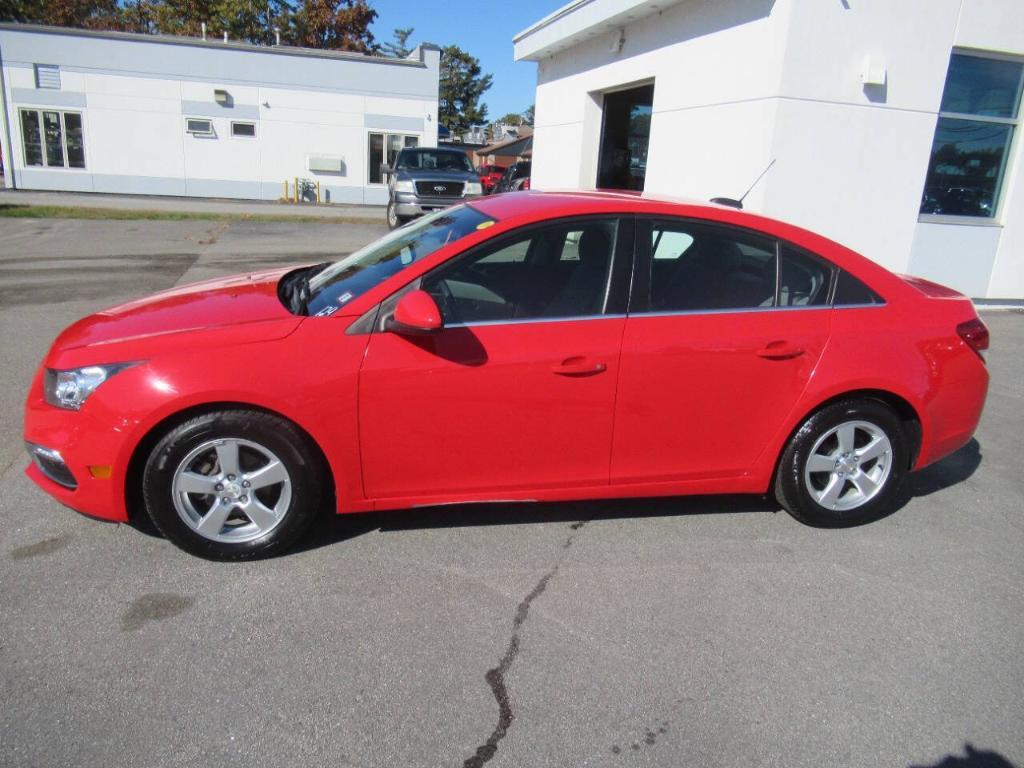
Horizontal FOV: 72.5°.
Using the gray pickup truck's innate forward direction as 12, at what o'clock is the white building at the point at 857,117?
The white building is roughly at 11 o'clock from the gray pickup truck.

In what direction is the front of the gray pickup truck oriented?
toward the camera

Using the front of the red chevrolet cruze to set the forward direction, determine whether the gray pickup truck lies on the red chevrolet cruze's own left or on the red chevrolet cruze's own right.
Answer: on the red chevrolet cruze's own right

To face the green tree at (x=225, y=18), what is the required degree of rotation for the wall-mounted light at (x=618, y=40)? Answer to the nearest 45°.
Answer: approximately 90° to its right

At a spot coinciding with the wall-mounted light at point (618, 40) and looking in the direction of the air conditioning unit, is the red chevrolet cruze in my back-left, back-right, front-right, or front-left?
back-left

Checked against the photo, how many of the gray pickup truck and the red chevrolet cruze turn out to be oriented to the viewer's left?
1

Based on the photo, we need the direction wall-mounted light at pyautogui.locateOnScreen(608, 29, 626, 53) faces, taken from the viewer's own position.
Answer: facing the viewer and to the left of the viewer

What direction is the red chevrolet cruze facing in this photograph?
to the viewer's left

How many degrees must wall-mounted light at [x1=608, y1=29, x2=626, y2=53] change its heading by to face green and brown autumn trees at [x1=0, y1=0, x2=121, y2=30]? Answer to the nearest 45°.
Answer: approximately 90° to its right

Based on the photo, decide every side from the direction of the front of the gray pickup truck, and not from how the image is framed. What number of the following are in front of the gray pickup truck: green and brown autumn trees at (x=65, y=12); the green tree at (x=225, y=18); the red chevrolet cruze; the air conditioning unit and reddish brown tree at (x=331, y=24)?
1

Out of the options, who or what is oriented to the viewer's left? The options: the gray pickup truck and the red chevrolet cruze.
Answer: the red chevrolet cruze

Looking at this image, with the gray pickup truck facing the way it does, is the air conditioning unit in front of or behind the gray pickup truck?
behind

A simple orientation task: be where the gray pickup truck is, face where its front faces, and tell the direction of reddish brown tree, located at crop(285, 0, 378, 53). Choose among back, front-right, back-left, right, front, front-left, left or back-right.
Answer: back

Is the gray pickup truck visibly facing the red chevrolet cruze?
yes
